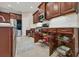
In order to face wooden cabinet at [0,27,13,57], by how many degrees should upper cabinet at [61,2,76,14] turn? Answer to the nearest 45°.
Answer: approximately 45° to its right

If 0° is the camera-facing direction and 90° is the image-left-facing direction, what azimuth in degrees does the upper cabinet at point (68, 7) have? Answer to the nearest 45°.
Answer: approximately 45°

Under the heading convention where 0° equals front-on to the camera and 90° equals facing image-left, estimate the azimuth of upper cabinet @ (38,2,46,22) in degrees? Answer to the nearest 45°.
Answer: approximately 45°

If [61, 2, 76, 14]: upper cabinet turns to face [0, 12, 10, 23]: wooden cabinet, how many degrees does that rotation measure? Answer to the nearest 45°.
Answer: approximately 45° to its right
